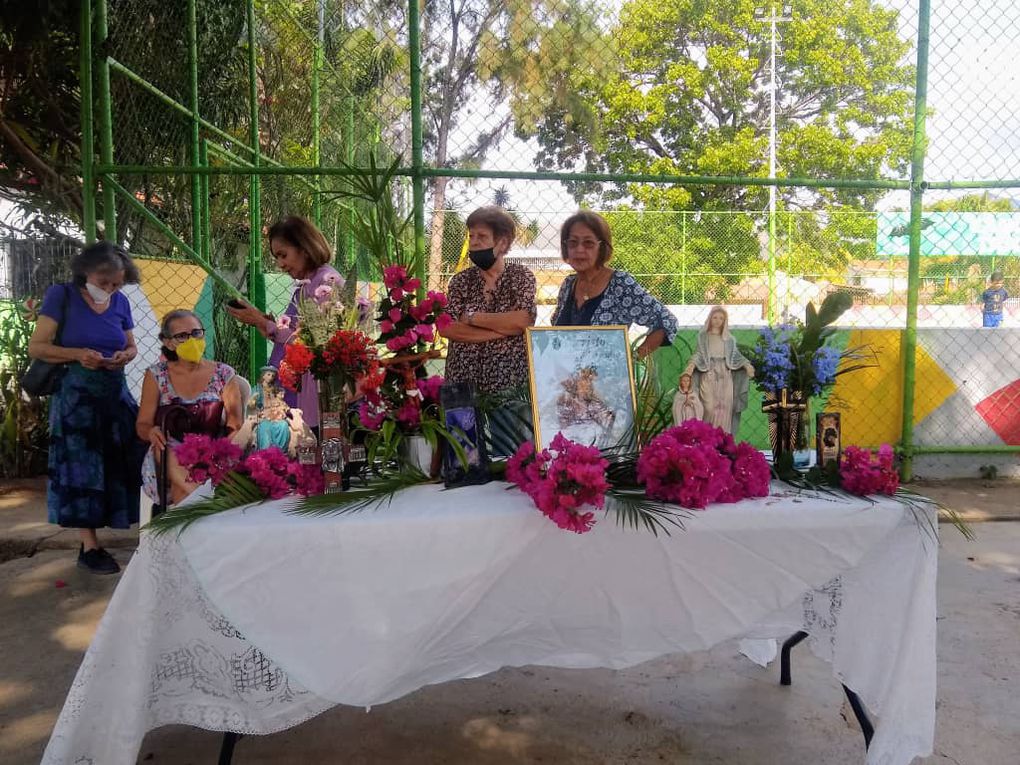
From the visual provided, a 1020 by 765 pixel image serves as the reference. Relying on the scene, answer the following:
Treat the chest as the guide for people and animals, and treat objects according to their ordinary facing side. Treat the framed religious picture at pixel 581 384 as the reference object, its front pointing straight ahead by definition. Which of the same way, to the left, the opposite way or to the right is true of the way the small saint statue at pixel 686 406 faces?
the same way

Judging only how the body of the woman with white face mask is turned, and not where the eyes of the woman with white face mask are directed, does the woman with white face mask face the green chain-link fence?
no

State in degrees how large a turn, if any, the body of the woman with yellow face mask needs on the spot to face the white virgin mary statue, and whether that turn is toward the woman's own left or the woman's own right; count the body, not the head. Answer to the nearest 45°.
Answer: approximately 45° to the woman's own left

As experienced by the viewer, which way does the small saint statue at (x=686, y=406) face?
facing the viewer

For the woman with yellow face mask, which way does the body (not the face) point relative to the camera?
toward the camera

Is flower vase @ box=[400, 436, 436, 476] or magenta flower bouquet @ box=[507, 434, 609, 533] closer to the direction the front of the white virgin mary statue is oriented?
the magenta flower bouquet

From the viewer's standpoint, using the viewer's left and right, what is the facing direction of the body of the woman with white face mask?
facing the viewer and to the right of the viewer

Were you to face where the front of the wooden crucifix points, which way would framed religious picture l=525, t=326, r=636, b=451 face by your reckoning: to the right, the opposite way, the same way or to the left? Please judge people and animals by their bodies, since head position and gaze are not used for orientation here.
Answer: the same way

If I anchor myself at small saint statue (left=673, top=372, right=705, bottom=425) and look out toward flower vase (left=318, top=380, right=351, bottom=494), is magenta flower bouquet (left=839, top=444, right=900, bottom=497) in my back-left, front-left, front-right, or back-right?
back-left

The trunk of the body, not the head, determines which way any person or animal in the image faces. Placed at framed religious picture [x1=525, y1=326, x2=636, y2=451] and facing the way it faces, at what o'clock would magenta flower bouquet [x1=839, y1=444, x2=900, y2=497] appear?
The magenta flower bouquet is roughly at 9 o'clock from the framed religious picture.

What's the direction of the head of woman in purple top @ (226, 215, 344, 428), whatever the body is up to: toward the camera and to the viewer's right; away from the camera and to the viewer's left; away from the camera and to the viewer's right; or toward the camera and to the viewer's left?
toward the camera and to the viewer's left

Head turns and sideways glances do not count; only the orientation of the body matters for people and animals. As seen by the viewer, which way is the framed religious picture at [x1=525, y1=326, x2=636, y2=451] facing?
toward the camera

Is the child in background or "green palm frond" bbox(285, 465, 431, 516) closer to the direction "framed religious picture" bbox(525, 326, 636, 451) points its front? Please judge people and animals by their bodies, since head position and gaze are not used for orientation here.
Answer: the green palm frond
